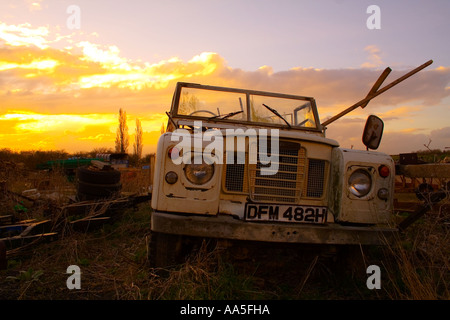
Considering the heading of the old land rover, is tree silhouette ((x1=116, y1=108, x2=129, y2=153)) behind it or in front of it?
behind

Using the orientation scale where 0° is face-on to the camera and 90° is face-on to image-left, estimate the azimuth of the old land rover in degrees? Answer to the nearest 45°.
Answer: approximately 0°
